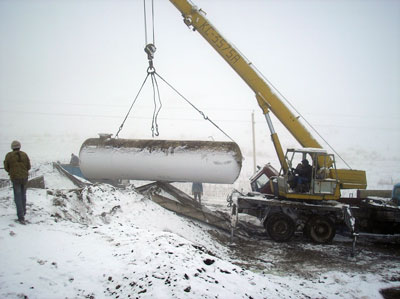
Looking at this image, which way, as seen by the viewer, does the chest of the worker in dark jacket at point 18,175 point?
away from the camera

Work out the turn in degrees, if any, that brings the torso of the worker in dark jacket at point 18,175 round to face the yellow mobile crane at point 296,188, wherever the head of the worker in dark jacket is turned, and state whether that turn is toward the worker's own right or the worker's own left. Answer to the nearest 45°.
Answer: approximately 90° to the worker's own right

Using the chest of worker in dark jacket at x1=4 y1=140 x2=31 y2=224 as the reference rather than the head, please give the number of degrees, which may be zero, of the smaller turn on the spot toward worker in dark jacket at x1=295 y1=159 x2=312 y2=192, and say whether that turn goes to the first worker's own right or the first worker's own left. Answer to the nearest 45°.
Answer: approximately 90° to the first worker's own right
